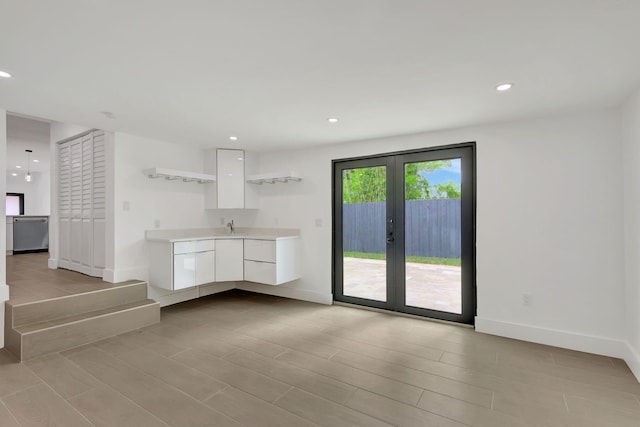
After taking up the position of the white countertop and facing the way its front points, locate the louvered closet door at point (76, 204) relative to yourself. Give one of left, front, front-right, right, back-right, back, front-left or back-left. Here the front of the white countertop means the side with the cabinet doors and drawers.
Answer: right

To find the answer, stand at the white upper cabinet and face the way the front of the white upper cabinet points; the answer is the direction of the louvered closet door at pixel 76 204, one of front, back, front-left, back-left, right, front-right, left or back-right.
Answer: right

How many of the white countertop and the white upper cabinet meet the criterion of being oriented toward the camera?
2

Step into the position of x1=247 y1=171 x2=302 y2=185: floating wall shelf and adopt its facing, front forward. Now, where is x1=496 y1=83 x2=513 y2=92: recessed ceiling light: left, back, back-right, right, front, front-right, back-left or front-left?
left

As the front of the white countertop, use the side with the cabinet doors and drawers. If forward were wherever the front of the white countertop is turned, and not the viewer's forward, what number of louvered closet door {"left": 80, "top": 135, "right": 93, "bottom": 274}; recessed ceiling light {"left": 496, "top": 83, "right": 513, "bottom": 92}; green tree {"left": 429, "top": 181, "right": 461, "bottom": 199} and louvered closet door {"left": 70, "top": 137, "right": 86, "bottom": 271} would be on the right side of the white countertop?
2

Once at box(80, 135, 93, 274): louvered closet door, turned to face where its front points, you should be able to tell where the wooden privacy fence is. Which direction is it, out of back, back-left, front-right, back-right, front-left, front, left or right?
left

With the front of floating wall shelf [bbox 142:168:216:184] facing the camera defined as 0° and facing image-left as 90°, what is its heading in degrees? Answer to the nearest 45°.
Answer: approximately 315°

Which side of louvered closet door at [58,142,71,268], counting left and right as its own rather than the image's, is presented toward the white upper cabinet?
left

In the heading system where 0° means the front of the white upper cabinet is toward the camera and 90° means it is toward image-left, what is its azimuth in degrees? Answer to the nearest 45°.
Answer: approximately 0°
